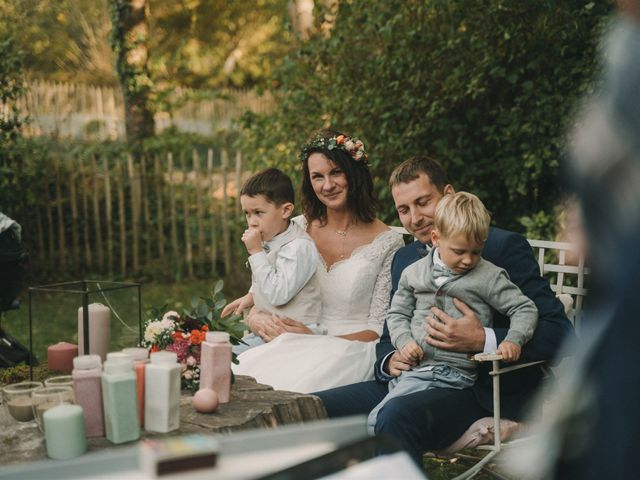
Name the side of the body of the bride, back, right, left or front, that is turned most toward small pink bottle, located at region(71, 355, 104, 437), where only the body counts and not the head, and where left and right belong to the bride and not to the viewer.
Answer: front

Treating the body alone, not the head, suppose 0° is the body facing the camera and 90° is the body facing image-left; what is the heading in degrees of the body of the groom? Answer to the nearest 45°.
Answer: approximately 45°

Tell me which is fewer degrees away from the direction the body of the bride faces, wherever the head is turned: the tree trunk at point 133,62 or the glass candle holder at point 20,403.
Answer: the glass candle holder

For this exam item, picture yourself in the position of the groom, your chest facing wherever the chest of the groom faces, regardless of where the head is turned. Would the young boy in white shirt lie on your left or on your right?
on your right

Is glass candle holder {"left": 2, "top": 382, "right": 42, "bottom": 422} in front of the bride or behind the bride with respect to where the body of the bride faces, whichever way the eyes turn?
in front

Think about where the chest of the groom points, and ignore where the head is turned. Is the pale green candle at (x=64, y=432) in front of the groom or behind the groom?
in front

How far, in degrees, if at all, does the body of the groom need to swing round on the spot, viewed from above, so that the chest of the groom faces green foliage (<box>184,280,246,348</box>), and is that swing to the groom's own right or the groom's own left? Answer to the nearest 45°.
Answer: approximately 45° to the groom's own right

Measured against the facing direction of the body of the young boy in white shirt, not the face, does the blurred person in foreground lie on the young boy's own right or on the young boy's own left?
on the young boy's own left

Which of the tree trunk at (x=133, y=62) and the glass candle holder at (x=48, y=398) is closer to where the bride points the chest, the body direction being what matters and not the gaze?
the glass candle holder

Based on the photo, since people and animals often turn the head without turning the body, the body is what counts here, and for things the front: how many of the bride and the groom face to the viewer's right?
0

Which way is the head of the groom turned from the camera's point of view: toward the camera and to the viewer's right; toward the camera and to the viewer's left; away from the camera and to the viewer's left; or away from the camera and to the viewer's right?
toward the camera and to the viewer's left

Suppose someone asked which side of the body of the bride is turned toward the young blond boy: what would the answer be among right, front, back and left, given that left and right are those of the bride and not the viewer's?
left

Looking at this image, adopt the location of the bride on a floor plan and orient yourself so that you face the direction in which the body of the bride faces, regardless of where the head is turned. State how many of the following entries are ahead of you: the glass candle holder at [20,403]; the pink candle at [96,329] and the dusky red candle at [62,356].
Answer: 3
